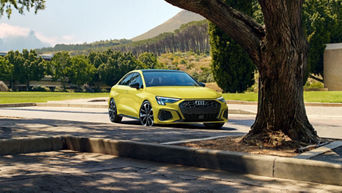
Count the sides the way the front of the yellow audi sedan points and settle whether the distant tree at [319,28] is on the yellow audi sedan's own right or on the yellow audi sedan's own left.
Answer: on the yellow audi sedan's own left

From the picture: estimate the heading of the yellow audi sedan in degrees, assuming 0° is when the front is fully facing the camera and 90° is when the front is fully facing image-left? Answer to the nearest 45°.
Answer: approximately 315°
